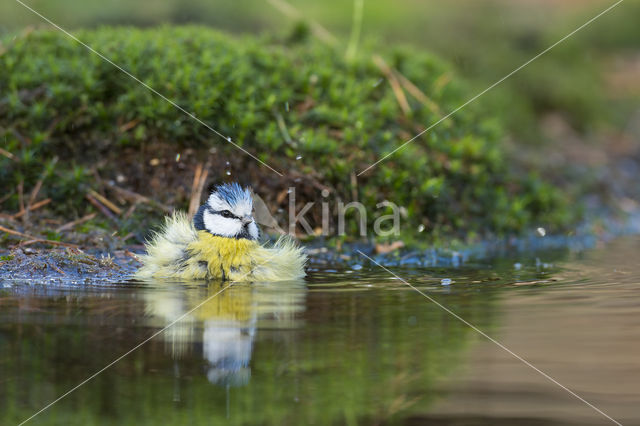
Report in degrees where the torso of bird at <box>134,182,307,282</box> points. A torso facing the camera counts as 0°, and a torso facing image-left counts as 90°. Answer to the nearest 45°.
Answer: approximately 0°

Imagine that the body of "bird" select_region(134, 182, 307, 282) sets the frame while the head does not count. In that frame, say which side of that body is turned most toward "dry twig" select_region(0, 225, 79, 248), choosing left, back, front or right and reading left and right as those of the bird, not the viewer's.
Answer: right

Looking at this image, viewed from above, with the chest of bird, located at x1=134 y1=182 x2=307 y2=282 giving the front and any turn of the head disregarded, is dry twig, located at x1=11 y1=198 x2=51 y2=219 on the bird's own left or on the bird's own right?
on the bird's own right

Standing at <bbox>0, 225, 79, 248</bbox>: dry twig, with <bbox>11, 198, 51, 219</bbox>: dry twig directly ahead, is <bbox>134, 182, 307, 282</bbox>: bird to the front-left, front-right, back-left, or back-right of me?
back-right
